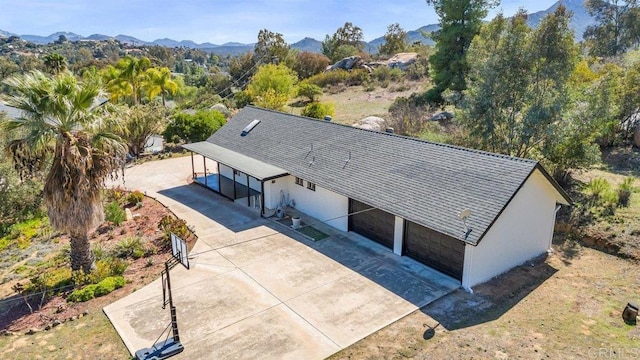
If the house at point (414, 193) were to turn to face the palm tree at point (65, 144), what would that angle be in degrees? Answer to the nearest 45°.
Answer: approximately 45° to its right

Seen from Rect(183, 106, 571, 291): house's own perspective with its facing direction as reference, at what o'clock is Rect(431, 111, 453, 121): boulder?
The boulder is roughly at 5 o'clock from the house.

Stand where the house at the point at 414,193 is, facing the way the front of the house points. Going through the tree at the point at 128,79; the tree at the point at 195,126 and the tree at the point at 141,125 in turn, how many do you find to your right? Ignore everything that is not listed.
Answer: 3

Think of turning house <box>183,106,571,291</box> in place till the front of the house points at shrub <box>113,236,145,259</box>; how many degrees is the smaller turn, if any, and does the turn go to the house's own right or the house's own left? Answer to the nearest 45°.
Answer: approximately 45° to the house's own right

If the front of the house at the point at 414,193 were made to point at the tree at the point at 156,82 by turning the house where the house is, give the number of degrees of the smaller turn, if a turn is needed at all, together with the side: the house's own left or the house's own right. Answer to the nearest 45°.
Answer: approximately 90° to the house's own right

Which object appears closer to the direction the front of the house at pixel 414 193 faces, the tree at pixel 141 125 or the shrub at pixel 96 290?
the shrub

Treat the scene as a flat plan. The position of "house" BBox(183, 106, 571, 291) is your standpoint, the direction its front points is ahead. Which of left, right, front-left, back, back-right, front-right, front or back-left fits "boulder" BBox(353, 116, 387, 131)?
back-right

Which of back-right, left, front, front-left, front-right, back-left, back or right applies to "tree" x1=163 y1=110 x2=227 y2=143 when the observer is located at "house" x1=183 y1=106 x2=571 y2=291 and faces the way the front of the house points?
right

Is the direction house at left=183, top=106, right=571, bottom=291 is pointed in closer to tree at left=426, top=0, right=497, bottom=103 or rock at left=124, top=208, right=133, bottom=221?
the rock

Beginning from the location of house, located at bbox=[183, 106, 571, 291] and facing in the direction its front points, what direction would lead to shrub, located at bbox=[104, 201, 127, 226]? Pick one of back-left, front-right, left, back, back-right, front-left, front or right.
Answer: front-right

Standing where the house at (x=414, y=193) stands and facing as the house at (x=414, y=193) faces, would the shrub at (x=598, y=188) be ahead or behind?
behind

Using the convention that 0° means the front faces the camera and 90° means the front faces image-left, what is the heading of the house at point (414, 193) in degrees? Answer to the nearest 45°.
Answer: approximately 45°

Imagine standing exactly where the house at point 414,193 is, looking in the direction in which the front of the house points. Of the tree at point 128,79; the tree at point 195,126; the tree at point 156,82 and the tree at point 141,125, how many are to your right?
4

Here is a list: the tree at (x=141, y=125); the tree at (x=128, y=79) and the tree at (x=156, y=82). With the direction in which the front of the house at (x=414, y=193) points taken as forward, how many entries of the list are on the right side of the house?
3
